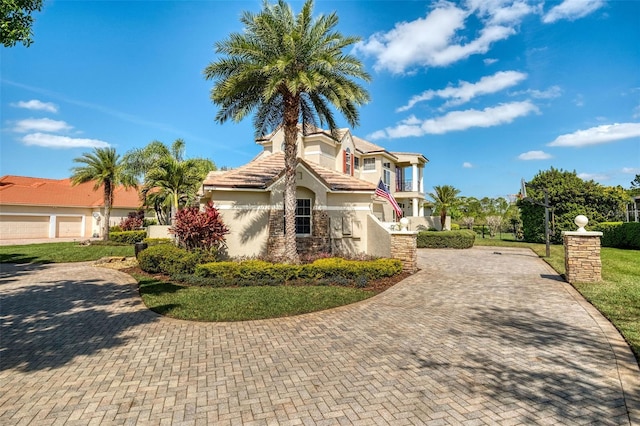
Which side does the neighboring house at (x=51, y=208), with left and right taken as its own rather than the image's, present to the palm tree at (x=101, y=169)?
front

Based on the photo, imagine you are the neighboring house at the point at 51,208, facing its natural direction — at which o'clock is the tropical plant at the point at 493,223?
The tropical plant is roughly at 10 o'clock from the neighboring house.

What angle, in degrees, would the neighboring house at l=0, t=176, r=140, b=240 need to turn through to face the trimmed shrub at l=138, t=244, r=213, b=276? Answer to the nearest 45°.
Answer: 0° — it already faces it

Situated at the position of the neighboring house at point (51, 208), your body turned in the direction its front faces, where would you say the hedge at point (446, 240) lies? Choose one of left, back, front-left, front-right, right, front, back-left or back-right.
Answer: front-left

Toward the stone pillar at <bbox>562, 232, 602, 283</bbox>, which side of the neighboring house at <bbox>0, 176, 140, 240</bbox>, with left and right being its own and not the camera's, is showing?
front

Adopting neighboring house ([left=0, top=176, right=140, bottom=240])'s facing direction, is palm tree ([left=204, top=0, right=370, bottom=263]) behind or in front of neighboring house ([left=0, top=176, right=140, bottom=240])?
in front

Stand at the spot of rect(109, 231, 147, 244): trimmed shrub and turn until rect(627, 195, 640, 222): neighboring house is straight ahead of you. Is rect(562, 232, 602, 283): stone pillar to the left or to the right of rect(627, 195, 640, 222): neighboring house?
right

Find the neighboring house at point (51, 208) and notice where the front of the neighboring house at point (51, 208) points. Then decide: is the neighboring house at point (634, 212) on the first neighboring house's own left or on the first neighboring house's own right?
on the first neighboring house's own left

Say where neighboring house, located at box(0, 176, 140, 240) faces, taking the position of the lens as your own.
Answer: facing the viewer

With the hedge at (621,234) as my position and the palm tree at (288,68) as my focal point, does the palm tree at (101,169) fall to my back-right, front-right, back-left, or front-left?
front-right
